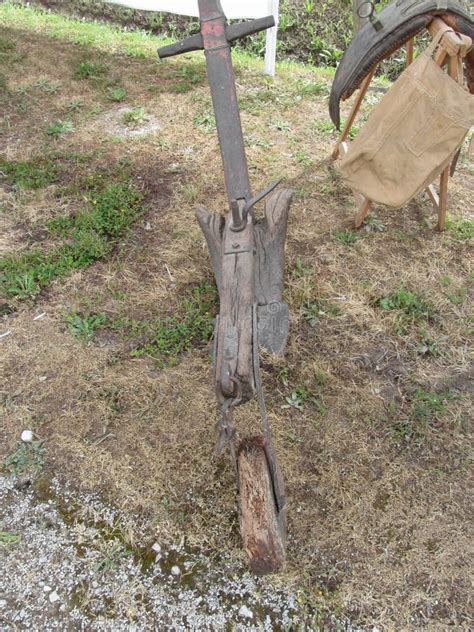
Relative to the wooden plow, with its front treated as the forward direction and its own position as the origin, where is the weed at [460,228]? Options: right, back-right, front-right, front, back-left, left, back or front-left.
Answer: back-left

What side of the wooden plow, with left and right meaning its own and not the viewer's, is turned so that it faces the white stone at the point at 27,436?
right

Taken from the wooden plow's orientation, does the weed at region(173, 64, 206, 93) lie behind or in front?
behind

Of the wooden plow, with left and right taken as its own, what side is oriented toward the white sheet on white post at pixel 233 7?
back

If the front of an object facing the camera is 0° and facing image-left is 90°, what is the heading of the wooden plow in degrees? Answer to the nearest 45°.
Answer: approximately 0°

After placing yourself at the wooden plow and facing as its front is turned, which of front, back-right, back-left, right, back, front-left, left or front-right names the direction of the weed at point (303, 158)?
back

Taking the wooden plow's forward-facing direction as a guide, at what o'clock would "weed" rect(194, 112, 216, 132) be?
The weed is roughly at 6 o'clock from the wooden plow.

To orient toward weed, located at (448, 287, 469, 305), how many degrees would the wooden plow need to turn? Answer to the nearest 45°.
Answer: approximately 135° to its left

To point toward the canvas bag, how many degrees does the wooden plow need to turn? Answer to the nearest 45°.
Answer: approximately 135° to its left

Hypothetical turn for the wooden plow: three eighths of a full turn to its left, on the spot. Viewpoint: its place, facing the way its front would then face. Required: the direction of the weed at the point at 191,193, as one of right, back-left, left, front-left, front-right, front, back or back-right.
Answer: front-left

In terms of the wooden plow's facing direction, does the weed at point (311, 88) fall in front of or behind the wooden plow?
behind

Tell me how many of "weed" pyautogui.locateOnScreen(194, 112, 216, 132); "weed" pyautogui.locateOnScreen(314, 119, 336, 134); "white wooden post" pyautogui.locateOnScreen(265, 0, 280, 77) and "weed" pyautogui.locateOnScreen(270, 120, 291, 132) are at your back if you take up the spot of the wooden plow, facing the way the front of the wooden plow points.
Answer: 4
